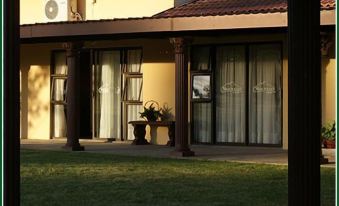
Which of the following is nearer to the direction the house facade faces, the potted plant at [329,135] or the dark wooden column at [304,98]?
the dark wooden column

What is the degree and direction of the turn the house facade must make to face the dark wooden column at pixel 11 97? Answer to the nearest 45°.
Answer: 0° — it already faces it

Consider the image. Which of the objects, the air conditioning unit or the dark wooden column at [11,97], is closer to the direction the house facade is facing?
the dark wooden column

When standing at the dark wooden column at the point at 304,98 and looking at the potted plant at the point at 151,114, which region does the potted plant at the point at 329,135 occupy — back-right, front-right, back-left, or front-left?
front-right

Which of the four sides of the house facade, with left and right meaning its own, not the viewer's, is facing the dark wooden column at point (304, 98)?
front

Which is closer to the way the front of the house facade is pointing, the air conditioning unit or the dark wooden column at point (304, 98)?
the dark wooden column

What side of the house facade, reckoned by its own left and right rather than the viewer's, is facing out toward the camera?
front

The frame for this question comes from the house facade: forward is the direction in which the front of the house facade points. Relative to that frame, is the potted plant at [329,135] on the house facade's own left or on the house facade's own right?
on the house facade's own left

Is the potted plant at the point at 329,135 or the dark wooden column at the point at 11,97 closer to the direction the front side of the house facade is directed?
the dark wooden column
